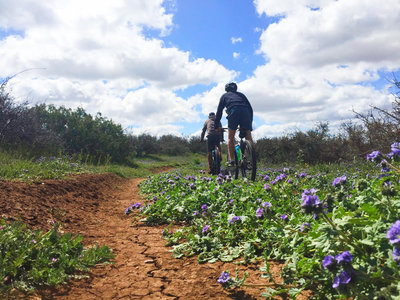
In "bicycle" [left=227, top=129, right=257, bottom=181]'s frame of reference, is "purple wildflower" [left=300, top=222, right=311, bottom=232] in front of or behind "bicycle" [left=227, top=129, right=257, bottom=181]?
behind

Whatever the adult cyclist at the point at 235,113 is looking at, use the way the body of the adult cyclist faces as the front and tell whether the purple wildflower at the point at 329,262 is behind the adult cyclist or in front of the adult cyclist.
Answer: behind

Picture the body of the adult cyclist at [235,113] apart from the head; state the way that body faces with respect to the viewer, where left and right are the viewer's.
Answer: facing away from the viewer and to the left of the viewer

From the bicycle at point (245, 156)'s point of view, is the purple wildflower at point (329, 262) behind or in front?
behind

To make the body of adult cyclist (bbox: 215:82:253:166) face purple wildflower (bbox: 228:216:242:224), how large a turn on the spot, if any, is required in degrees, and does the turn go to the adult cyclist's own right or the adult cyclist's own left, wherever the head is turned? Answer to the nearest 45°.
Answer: approximately 135° to the adult cyclist's own left

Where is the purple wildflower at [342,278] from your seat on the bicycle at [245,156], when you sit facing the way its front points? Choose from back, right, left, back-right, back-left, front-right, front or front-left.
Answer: back-left

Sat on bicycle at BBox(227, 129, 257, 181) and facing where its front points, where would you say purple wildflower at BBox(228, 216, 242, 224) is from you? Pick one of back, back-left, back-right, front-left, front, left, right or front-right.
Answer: back-left

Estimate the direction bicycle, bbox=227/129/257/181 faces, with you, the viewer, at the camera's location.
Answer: facing away from the viewer and to the left of the viewer

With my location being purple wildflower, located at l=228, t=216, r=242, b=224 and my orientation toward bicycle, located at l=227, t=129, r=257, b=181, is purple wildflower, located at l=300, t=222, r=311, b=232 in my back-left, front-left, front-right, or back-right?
back-right

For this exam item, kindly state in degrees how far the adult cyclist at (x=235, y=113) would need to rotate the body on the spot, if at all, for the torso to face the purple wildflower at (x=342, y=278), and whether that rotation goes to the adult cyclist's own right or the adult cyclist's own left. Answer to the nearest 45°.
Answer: approximately 135° to the adult cyclist's own left

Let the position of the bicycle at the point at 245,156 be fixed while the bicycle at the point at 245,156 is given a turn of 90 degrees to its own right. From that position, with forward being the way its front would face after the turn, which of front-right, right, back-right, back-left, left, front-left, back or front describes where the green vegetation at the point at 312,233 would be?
back-right
